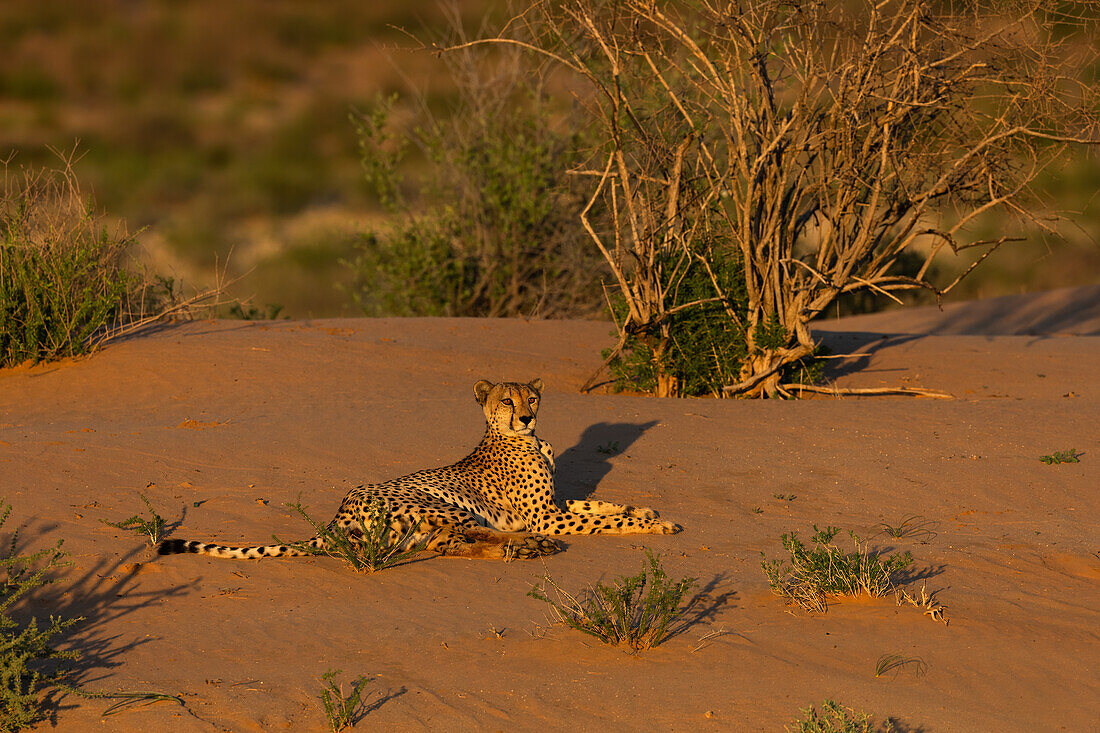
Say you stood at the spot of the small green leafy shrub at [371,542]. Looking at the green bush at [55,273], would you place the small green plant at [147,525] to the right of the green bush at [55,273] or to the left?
left

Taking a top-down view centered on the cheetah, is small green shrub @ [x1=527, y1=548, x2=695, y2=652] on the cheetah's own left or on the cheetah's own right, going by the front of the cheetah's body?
on the cheetah's own right

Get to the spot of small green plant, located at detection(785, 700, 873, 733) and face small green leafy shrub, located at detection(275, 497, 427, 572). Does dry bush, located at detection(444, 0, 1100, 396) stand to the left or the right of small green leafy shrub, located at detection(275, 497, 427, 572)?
right

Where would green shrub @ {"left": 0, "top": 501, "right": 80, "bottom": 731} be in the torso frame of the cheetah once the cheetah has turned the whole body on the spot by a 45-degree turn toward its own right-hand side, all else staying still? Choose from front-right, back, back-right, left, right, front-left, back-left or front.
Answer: right

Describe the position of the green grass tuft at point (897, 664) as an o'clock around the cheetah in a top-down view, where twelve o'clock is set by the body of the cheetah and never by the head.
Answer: The green grass tuft is roughly at 2 o'clock from the cheetah.

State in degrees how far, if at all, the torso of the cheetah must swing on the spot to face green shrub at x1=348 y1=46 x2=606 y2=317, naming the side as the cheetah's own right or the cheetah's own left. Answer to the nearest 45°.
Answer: approximately 90° to the cheetah's own left

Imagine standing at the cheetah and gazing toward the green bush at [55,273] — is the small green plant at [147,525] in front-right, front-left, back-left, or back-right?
front-left

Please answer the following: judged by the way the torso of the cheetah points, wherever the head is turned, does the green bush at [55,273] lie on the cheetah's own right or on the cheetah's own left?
on the cheetah's own left

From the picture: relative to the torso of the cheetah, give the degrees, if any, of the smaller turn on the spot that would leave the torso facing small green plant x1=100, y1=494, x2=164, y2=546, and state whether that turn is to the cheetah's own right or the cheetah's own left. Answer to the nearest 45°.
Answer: approximately 180°

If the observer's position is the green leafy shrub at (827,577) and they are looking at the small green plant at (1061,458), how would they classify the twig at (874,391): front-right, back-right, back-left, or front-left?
front-left

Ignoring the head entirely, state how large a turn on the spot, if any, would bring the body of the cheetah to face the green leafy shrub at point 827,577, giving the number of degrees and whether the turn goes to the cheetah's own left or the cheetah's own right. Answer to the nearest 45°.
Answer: approximately 45° to the cheetah's own right

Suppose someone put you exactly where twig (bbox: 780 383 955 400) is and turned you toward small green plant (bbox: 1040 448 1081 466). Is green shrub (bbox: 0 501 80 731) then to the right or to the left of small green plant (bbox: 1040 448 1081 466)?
right

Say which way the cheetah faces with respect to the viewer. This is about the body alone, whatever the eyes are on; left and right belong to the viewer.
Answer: facing to the right of the viewer

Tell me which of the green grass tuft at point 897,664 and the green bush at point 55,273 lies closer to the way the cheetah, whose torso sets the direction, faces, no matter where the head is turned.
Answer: the green grass tuft
